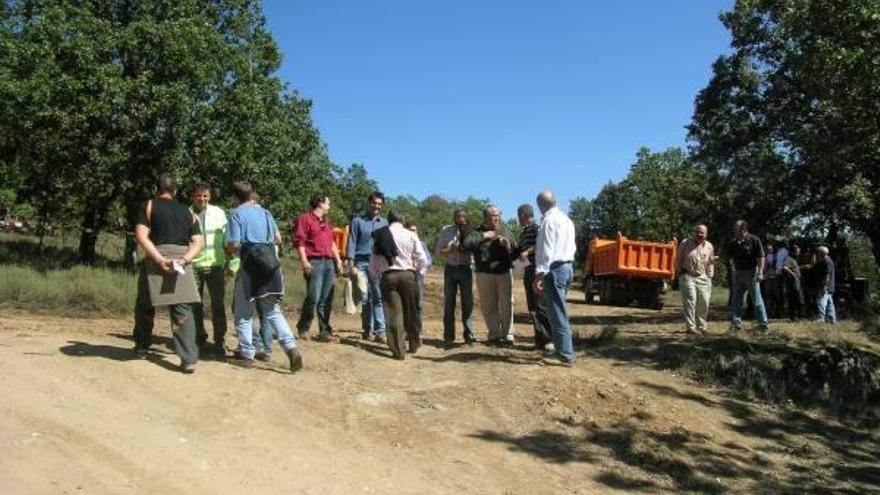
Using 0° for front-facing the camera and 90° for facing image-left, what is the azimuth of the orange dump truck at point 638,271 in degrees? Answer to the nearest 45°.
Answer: approximately 135°

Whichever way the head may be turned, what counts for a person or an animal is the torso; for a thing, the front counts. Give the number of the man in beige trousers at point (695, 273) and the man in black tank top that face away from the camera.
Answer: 1

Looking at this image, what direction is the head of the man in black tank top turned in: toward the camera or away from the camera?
away from the camera

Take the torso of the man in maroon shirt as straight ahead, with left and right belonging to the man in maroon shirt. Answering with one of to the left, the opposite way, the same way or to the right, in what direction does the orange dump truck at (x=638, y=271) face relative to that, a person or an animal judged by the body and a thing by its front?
the opposite way

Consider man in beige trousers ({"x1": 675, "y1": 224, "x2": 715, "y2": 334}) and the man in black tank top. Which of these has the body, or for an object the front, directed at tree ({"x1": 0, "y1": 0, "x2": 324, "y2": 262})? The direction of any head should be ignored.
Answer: the man in black tank top

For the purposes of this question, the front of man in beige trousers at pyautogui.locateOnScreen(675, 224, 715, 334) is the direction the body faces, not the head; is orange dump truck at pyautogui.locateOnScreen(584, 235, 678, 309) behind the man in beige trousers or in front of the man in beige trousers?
behind

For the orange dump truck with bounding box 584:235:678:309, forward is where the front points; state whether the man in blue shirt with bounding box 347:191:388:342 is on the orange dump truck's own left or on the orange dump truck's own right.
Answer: on the orange dump truck's own left

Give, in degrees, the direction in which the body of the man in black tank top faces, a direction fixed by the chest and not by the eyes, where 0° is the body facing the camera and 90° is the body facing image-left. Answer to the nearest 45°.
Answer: approximately 180°
